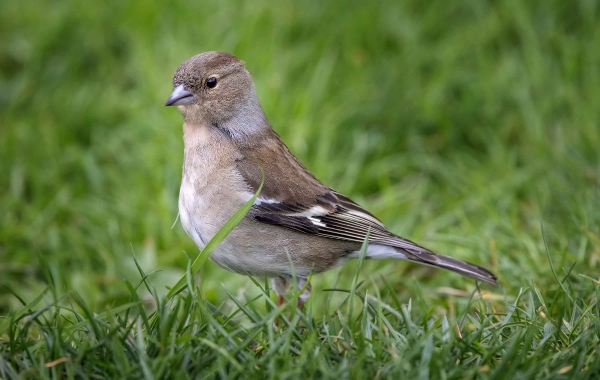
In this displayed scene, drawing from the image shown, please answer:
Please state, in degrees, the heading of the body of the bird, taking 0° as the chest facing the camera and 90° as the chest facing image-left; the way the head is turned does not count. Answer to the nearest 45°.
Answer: approximately 90°

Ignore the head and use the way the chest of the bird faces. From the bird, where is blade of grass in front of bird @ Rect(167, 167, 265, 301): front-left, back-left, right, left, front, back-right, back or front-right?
front
